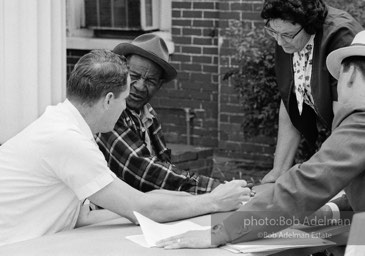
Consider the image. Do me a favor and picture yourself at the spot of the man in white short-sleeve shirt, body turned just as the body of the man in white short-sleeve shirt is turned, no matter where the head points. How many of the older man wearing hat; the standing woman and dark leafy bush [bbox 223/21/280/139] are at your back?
0

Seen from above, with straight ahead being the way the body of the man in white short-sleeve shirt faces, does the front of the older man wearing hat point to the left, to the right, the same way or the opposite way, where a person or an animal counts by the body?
to the right

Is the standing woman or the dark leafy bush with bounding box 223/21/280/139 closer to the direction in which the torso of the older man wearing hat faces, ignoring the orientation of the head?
the standing woman

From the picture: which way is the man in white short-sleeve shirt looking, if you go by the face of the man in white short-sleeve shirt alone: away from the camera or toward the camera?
away from the camera

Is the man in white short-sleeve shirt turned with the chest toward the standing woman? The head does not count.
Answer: yes

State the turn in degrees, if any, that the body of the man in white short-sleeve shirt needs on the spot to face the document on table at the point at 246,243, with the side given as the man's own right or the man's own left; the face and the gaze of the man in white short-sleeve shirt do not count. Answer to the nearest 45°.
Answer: approximately 45° to the man's own right

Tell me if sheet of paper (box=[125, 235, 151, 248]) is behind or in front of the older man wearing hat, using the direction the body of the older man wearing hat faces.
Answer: in front

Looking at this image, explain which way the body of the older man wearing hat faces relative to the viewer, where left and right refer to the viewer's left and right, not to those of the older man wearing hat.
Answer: facing the viewer and to the right of the viewer

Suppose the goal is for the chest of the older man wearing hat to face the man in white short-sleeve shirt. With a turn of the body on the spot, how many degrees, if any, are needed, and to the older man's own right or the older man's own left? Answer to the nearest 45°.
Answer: approximately 45° to the older man's own right

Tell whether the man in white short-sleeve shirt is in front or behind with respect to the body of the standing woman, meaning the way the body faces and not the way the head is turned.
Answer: in front

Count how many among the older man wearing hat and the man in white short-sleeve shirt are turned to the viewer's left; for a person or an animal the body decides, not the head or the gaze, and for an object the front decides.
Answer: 0

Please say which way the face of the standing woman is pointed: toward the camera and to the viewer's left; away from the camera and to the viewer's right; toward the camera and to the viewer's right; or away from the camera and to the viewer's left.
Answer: toward the camera and to the viewer's left

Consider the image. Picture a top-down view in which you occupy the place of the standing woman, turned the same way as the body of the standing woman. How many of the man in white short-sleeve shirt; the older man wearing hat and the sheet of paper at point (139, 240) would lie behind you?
0

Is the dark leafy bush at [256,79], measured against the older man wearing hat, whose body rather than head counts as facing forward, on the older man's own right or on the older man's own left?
on the older man's own left

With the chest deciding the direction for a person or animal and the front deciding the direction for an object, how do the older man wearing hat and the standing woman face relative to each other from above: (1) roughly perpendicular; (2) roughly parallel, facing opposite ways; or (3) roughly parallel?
roughly perpendicular

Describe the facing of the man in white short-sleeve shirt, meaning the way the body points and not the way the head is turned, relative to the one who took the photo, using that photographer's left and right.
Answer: facing away from the viewer and to the right of the viewer

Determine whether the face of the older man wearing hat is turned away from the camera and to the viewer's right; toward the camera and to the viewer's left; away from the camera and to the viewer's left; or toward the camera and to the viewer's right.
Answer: toward the camera and to the viewer's left

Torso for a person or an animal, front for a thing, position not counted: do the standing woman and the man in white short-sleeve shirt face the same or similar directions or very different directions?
very different directions
